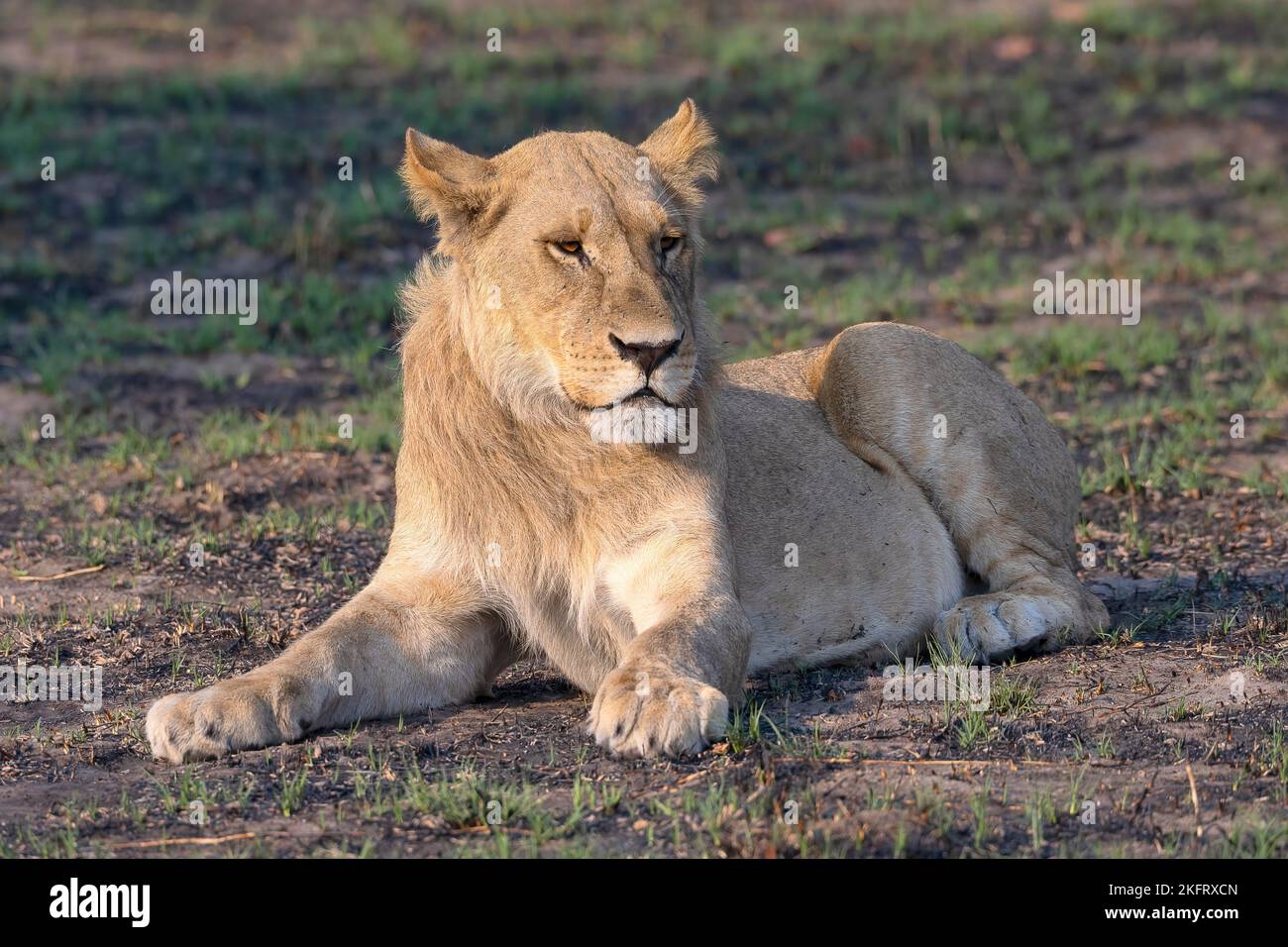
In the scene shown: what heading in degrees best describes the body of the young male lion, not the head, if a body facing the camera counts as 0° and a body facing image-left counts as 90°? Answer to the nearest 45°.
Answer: approximately 45°
